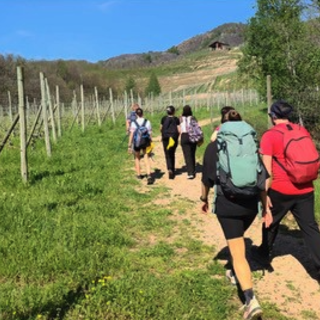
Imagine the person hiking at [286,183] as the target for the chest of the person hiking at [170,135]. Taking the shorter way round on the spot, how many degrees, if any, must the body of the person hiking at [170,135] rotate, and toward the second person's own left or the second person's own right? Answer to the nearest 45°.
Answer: approximately 180°

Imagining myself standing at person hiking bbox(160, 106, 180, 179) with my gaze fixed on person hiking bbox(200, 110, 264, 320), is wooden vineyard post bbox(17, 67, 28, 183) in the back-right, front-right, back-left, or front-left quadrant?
front-right

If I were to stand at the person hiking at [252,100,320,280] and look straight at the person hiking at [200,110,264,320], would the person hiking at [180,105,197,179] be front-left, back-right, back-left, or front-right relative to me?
back-right

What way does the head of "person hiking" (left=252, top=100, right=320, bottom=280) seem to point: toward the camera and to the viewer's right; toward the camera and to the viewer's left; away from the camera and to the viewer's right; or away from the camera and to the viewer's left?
away from the camera and to the viewer's left

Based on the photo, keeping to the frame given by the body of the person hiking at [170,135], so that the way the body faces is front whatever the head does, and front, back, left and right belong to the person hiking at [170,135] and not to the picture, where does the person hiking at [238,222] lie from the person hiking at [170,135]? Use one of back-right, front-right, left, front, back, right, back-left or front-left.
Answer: back

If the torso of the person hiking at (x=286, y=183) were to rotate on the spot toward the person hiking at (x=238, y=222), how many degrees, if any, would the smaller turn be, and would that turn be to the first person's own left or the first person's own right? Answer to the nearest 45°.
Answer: approximately 90° to the first person's own left

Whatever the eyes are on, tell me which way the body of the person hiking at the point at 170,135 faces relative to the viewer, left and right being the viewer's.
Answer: facing away from the viewer

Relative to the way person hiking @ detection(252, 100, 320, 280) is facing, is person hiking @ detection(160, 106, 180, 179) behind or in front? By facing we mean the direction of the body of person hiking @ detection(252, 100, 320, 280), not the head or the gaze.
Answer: in front

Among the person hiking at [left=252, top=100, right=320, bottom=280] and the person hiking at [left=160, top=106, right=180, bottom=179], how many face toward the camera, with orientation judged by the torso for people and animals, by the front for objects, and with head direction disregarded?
0

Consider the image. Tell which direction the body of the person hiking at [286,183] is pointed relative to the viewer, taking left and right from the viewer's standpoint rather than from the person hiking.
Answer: facing away from the viewer and to the left of the viewer

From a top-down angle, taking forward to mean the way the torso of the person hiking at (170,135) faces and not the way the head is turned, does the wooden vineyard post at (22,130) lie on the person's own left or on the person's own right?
on the person's own left
